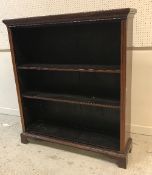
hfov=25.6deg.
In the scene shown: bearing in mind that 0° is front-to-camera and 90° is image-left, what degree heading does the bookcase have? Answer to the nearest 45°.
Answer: approximately 45°
